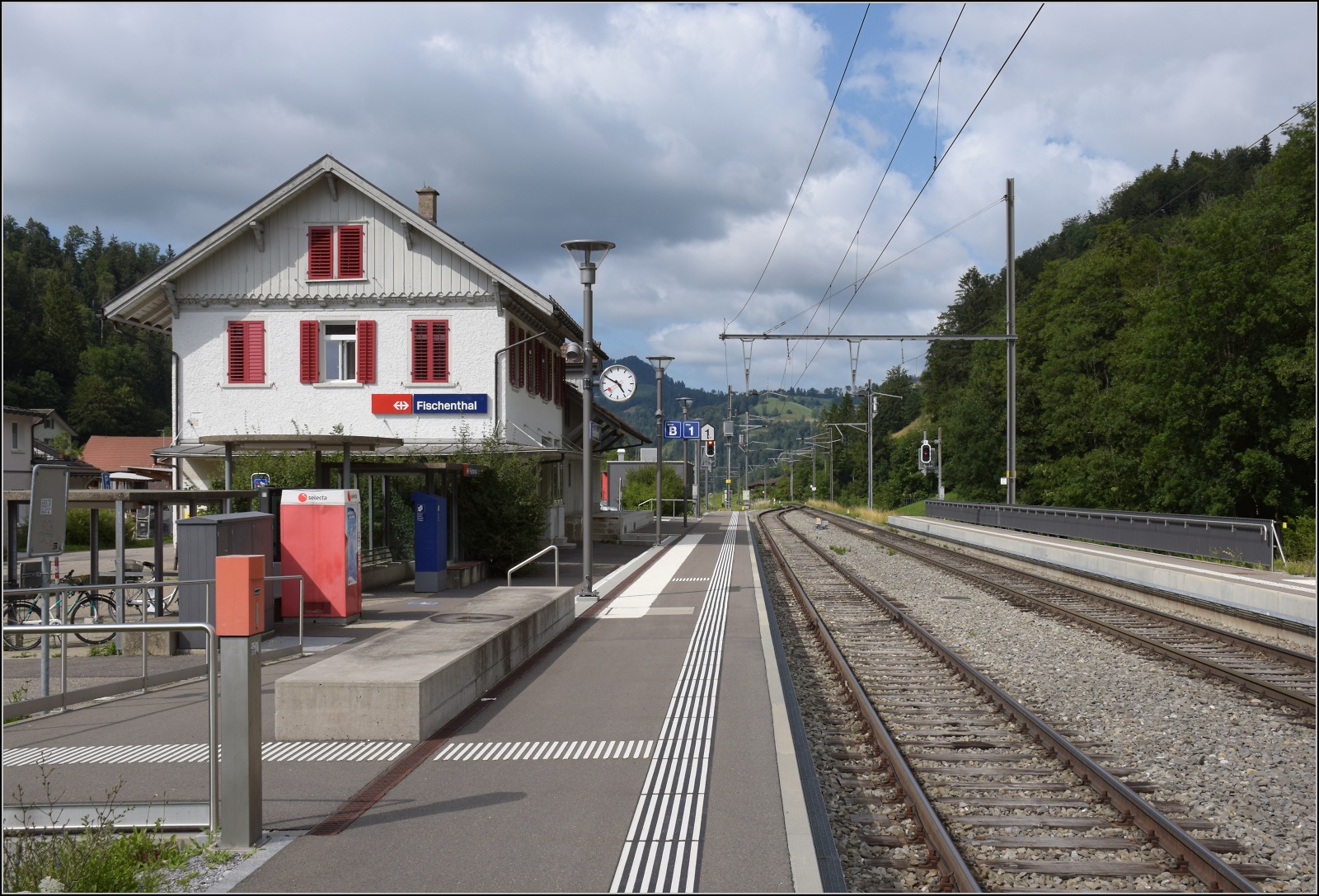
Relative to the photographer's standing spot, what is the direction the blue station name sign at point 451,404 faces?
facing the viewer

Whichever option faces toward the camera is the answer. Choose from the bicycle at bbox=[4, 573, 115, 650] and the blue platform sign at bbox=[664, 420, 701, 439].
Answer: the blue platform sign

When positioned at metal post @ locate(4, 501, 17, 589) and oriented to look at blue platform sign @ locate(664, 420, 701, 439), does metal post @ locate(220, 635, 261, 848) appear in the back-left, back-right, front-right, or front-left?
back-right

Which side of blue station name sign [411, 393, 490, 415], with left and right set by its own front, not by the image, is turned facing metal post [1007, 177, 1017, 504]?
left

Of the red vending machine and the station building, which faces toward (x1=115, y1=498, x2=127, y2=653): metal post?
the station building

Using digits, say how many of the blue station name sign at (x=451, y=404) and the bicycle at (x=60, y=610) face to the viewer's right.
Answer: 1

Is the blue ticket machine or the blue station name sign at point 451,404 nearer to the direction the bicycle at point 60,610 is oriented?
the blue ticket machine
